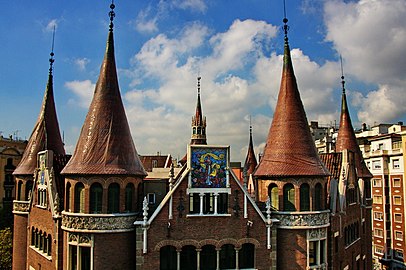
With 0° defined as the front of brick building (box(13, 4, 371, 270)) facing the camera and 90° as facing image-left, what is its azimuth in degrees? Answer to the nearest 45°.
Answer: approximately 0°

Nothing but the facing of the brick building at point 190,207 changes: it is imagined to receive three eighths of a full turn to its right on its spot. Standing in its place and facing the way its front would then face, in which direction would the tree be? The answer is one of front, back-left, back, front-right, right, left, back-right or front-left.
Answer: front
